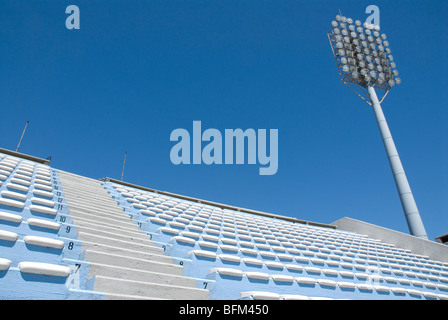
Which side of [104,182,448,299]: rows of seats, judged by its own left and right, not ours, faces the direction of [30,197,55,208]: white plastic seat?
right

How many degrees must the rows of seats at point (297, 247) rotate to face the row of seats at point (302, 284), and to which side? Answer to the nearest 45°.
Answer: approximately 45° to its right

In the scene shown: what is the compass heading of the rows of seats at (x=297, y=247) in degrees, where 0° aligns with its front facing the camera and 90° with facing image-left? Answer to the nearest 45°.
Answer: approximately 315°
